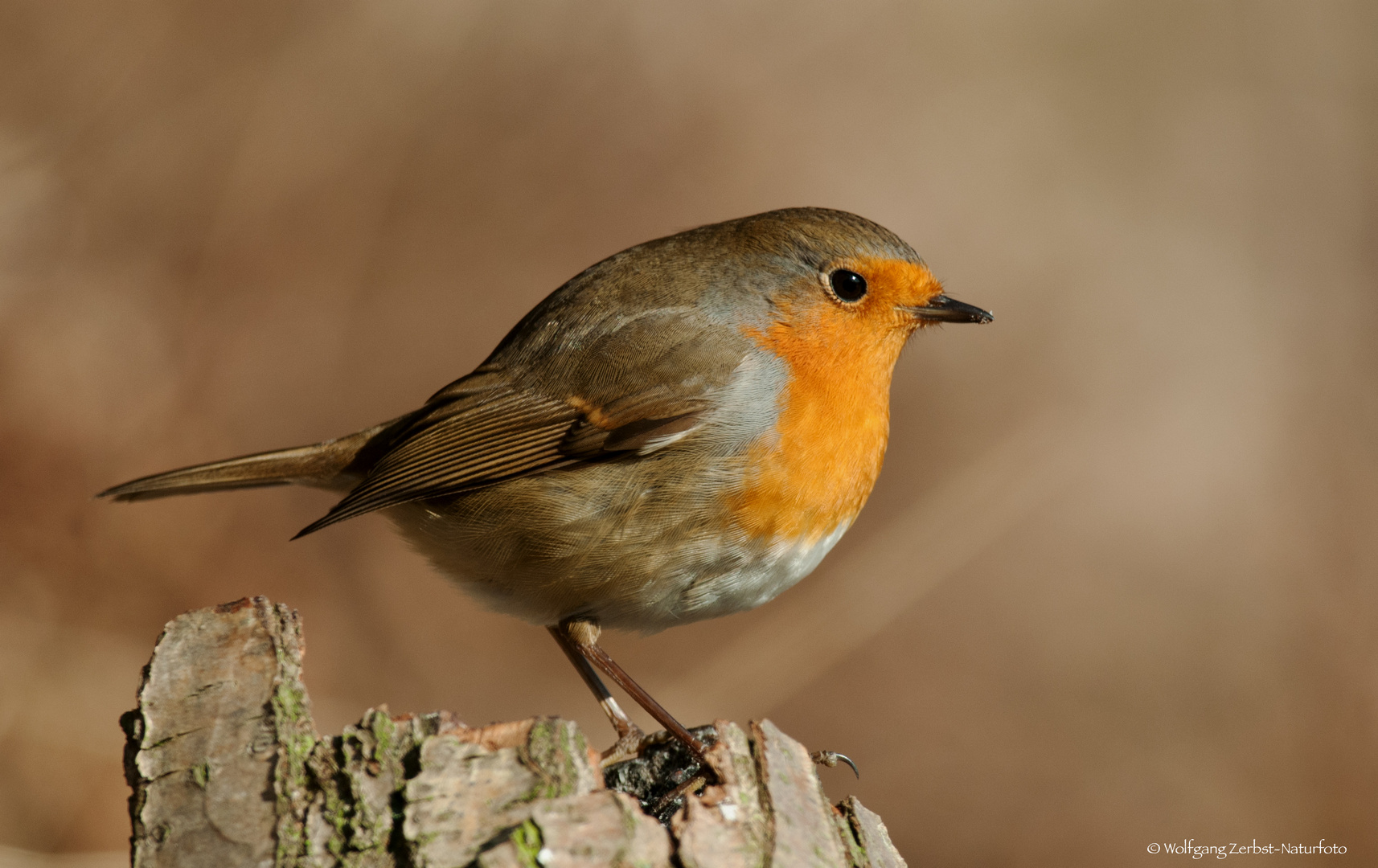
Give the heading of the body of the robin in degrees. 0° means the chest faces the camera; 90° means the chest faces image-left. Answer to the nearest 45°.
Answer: approximately 270°
